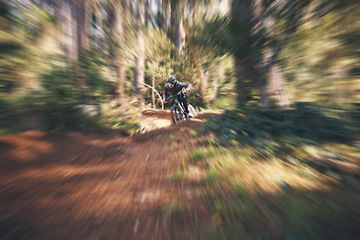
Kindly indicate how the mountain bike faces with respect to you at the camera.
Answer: facing the viewer and to the left of the viewer

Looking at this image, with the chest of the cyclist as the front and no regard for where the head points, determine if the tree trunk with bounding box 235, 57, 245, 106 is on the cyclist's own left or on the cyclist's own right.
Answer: on the cyclist's own left

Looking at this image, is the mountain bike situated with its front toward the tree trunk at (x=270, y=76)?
no

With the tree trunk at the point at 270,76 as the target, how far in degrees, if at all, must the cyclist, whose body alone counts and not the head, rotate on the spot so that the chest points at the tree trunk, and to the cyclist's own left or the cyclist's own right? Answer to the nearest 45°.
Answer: approximately 90° to the cyclist's own left

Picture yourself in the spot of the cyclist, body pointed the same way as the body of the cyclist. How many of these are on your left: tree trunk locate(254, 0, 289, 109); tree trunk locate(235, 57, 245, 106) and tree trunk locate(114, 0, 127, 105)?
2
